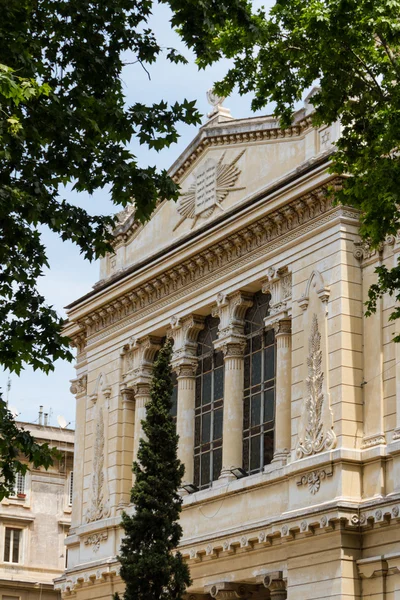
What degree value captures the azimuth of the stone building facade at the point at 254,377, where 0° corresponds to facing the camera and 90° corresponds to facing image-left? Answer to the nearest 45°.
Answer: approximately 45°

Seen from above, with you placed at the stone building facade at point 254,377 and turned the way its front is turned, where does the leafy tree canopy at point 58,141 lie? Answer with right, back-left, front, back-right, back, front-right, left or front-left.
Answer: front-left
